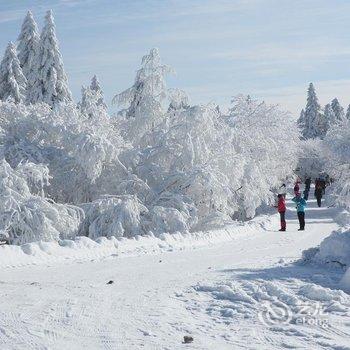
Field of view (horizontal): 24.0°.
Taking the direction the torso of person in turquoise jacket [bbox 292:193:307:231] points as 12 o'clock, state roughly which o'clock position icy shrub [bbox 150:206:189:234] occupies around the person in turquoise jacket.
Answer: The icy shrub is roughly at 11 o'clock from the person in turquoise jacket.

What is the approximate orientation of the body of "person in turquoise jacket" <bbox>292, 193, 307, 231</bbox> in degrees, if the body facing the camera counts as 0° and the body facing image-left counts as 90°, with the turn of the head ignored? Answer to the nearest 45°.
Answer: approximately 90°

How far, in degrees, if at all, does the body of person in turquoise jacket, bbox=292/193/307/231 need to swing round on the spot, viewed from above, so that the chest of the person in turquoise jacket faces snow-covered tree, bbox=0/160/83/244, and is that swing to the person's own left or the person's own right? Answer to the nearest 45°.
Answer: approximately 45° to the person's own left

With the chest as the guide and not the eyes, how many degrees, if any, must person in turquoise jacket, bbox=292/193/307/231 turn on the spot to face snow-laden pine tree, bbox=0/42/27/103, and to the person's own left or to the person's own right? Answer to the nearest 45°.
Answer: approximately 45° to the person's own right

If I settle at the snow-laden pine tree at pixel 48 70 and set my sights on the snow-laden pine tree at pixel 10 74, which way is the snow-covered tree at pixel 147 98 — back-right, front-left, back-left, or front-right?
back-left
